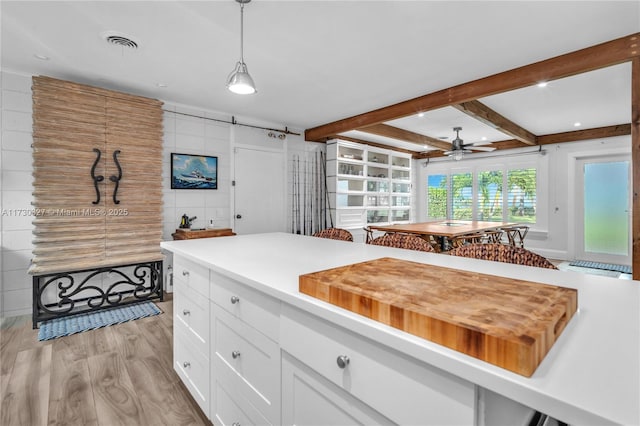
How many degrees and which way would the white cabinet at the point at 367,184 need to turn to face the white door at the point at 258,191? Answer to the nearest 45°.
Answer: approximately 90° to its right

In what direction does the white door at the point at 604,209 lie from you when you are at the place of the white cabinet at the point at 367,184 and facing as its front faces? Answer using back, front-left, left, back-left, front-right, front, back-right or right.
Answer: front-left

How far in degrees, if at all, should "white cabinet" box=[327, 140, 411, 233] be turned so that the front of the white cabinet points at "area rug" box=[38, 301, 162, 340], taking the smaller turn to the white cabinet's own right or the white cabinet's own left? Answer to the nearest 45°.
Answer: approximately 90° to the white cabinet's own right

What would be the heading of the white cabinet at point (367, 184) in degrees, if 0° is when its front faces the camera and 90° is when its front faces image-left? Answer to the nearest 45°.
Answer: approximately 315°

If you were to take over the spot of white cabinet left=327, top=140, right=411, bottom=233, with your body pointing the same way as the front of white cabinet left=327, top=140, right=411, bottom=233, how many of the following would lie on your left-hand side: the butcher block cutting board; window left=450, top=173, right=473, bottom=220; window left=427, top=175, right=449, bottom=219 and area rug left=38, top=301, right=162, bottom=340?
2

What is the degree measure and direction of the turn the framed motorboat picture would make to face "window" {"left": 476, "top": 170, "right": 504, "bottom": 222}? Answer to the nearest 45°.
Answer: approximately 45° to its left

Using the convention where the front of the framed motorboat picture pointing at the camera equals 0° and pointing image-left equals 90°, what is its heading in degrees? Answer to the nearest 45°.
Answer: approximately 315°

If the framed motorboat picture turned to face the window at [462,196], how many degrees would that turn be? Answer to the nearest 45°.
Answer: approximately 45° to its left

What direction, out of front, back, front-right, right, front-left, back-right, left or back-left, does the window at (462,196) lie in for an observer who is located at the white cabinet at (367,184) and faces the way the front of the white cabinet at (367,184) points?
left

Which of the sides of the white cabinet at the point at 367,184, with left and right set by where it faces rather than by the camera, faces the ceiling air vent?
right
